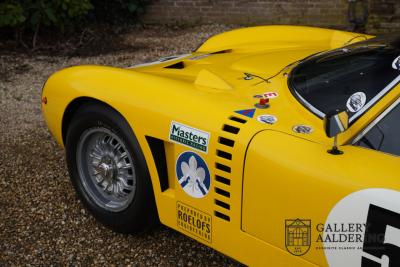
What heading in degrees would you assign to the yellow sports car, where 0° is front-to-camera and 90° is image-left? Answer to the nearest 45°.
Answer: approximately 135°

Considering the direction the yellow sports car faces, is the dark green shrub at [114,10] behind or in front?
in front

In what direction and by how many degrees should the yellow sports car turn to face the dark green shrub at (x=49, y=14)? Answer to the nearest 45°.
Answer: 0° — it already faces it
